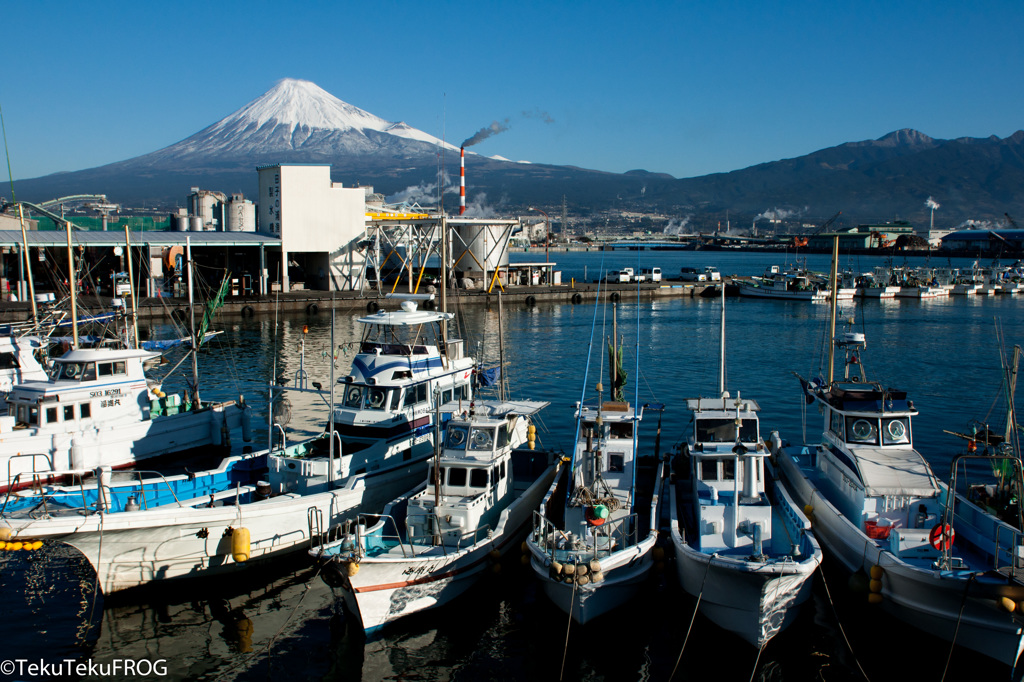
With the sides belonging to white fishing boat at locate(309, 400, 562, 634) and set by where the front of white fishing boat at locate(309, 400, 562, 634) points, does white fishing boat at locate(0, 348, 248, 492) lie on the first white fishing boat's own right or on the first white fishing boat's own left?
on the first white fishing boat's own right

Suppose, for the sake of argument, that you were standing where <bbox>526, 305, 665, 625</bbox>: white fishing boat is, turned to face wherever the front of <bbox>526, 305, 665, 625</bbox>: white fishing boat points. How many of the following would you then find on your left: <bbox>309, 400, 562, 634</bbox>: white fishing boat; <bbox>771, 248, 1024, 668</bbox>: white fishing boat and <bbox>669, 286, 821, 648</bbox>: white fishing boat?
2

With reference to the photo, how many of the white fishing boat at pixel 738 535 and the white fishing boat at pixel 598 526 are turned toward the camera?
2

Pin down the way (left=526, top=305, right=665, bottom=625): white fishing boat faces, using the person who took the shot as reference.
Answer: facing the viewer

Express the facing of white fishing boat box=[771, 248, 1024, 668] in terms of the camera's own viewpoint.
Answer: facing the viewer and to the right of the viewer

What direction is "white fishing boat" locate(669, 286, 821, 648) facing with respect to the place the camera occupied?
facing the viewer

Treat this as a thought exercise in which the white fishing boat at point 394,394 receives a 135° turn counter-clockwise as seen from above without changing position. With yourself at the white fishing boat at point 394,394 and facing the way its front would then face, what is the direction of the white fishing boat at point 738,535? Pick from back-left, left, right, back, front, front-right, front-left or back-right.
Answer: front-right

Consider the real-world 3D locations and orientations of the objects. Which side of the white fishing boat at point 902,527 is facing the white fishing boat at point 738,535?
right

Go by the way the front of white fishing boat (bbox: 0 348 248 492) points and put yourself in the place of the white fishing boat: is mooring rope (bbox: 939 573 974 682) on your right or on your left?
on your left

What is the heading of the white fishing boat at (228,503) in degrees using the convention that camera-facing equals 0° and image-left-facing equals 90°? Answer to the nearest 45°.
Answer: approximately 45°
